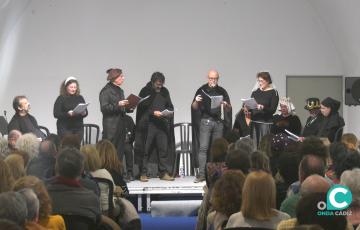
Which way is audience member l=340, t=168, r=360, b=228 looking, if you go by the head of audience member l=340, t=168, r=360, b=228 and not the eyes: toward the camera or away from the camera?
away from the camera

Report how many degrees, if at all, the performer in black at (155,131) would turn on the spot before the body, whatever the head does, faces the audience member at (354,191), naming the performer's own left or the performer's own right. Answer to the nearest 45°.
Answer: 0° — they already face them

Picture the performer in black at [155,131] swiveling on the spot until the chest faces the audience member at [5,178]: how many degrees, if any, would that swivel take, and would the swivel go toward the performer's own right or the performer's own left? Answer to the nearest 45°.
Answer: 0° — they already face them

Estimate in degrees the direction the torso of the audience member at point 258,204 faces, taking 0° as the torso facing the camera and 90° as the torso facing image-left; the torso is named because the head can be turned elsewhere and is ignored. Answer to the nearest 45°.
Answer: approximately 180°

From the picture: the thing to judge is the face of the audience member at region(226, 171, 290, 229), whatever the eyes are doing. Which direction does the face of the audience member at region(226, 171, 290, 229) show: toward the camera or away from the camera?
away from the camera

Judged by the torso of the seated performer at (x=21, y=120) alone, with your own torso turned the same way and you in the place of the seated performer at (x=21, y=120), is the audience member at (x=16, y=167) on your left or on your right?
on your right

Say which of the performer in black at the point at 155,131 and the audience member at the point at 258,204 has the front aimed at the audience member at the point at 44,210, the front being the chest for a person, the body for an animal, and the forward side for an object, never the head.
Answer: the performer in black

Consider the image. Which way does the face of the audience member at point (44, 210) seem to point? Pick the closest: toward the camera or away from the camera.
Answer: away from the camera

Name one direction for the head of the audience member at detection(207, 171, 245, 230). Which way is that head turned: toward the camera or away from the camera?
away from the camera

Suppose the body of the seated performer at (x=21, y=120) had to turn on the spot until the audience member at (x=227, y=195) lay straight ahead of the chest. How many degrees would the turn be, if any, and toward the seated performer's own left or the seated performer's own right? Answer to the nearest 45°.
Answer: approximately 45° to the seated performer's own right

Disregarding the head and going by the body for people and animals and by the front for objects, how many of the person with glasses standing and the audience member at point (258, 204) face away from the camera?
1

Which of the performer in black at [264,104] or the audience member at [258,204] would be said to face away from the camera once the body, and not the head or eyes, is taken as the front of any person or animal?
the audience member
